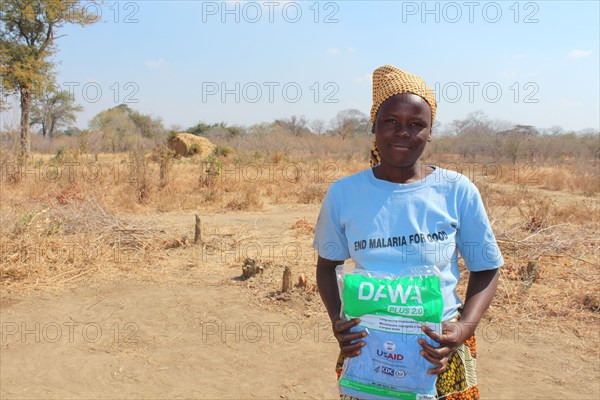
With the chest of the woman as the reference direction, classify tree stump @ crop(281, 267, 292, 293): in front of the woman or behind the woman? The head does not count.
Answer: behind

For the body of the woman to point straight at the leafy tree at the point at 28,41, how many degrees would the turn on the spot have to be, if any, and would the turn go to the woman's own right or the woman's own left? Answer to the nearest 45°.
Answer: approximately 135° to the woman's own right

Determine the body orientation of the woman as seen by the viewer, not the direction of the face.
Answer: toward the camera

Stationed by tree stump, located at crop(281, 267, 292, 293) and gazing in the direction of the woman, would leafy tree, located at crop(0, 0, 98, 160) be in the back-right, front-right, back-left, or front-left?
back-right

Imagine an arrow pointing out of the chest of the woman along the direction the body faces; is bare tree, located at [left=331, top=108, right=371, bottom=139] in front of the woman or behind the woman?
behind

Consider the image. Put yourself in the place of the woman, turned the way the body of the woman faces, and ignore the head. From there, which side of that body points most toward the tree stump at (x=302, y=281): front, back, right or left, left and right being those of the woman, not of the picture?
back
